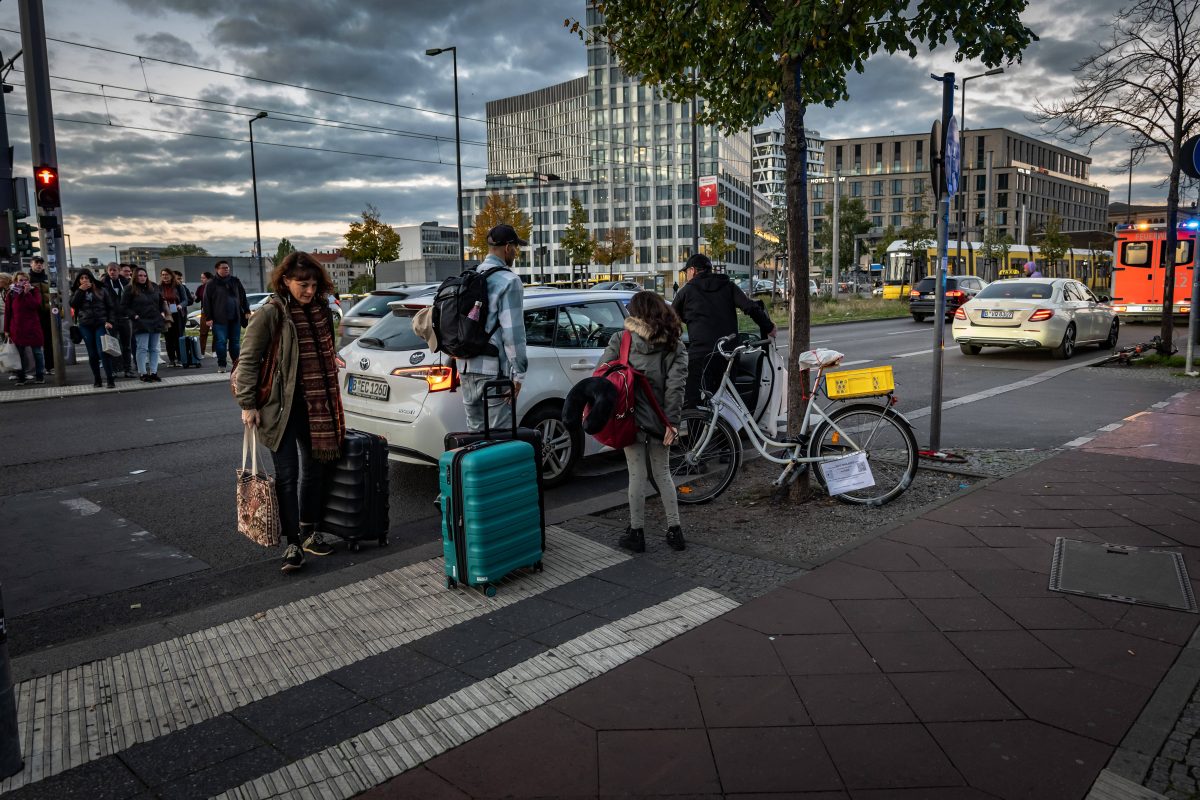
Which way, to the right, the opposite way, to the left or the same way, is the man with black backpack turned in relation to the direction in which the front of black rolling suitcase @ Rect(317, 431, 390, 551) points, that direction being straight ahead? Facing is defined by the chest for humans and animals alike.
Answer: the opposite way

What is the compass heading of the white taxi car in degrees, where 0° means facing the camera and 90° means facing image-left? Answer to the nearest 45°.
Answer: approximately 225°

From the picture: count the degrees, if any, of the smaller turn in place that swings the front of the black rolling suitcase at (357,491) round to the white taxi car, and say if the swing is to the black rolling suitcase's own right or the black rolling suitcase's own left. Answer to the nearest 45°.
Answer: approximately 180°

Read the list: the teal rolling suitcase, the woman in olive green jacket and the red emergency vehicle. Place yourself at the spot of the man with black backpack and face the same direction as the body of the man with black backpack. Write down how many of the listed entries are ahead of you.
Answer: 1

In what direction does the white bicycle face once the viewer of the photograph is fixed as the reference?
facing to the left of the viewer

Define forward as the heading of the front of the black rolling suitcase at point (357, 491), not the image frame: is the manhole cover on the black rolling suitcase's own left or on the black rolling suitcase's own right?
on the black rolling suitcase's own left

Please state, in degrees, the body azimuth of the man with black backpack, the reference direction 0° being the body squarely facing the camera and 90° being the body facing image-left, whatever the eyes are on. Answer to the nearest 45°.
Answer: approximately 225°

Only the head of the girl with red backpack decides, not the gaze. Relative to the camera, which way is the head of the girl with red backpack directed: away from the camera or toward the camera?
away from the camera
